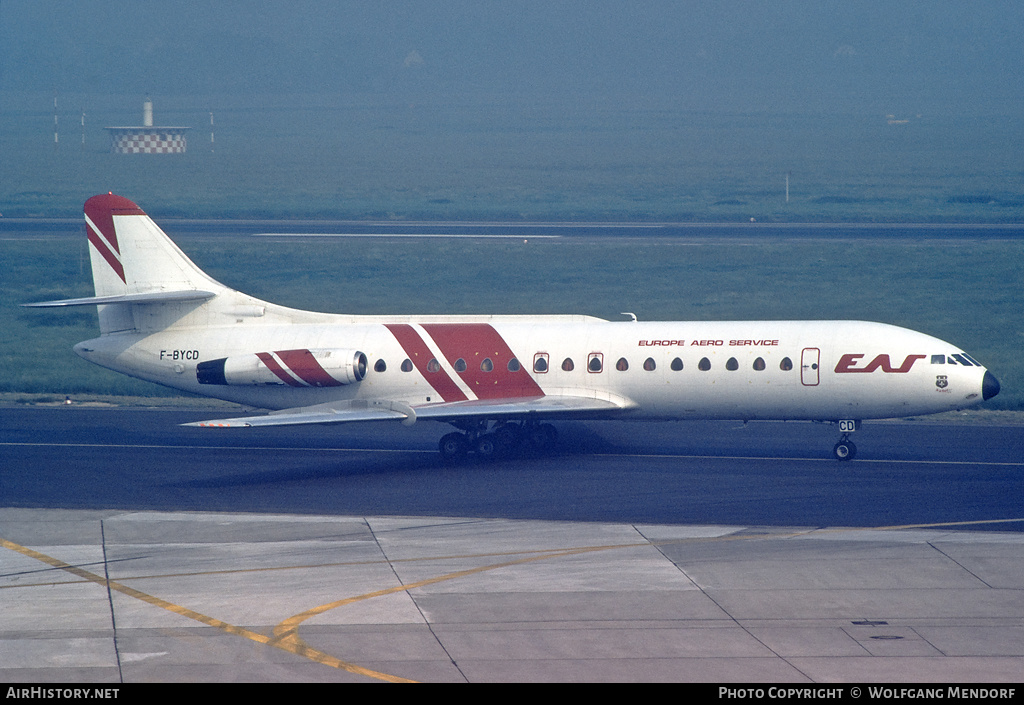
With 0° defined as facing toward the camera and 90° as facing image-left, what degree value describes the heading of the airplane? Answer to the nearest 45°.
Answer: approximately 270°
